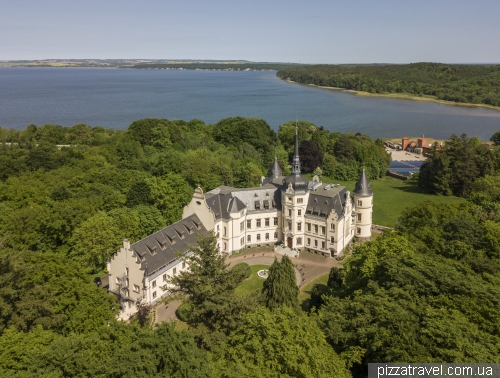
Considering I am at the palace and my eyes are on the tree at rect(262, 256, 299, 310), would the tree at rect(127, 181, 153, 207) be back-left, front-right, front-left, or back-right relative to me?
back-right

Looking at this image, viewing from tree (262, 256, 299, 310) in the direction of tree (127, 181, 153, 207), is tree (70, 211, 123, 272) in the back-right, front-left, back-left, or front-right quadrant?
front-left

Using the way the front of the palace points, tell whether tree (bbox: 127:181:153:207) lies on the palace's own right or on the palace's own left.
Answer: on the palace's own right

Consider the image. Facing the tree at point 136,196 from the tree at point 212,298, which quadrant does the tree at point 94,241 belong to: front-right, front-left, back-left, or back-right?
front-left

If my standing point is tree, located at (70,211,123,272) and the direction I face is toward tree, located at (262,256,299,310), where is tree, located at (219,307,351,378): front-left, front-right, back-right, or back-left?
front-right

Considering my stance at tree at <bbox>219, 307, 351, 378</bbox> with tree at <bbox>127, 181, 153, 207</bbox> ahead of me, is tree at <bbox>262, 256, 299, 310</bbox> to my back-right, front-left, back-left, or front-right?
front-right

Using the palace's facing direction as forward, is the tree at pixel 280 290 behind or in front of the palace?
in front

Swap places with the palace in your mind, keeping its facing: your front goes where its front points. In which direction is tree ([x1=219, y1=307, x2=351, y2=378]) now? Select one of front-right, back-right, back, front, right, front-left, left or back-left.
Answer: front

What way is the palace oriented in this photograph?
toward the camera

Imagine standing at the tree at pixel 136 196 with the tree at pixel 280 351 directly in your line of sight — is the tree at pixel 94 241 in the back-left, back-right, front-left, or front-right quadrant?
front-right

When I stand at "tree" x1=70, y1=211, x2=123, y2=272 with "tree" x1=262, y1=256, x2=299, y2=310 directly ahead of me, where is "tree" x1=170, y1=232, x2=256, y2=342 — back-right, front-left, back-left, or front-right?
front-right

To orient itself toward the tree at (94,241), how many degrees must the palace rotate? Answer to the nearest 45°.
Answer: approximately 45° to its right

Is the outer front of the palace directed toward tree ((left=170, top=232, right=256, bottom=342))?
yes
